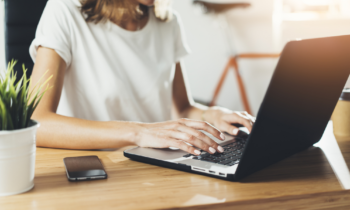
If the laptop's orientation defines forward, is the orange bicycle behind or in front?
in front

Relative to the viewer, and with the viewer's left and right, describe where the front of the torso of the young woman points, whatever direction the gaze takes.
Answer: facing the viewer and to the right of the viewer

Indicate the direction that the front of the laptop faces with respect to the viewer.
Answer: facing away from the viewer and to the left of the viewer

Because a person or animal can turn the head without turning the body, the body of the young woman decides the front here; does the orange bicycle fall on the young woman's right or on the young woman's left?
on the young woman's left

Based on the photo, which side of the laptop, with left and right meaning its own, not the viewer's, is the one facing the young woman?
front

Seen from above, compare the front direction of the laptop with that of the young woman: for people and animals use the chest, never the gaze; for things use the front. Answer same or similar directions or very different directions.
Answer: very different directions
